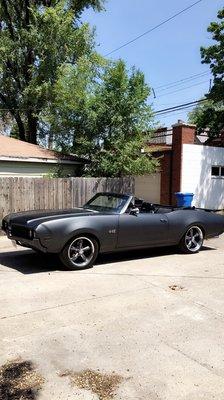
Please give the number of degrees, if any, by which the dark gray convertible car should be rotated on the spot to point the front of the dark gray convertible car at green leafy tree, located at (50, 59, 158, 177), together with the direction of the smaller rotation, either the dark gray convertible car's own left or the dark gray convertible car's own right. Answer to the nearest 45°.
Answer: approximately 135° to the dark gray convertible car's own right

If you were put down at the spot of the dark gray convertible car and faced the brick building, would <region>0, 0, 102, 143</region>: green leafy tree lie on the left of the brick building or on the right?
left

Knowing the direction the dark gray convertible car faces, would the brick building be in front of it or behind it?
behind

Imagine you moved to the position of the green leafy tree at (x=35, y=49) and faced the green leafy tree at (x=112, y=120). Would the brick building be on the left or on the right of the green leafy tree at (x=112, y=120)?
left

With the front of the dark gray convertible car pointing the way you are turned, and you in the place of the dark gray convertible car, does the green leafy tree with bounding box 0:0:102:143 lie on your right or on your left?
on your right

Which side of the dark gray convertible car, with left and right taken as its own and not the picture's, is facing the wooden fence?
right

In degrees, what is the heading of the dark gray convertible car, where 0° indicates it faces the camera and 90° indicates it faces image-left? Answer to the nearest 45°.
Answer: approximately 45°
